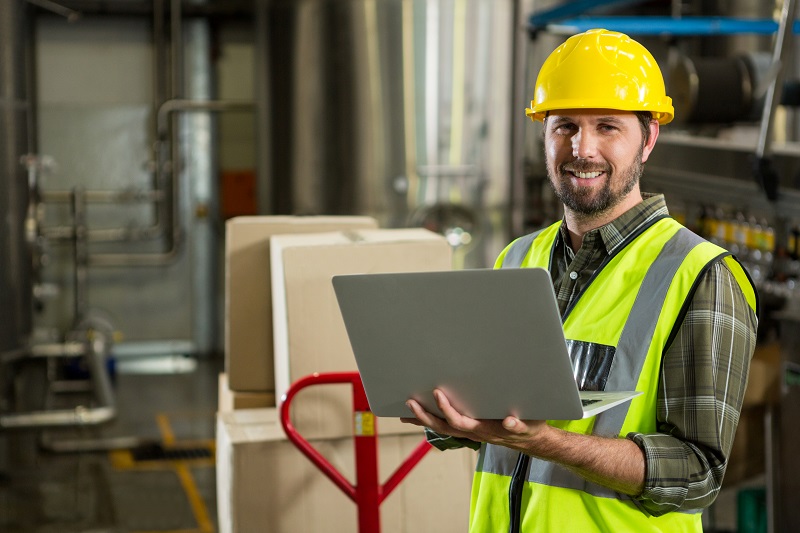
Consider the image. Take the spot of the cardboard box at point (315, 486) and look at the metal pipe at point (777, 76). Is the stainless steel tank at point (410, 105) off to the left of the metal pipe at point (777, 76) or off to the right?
left

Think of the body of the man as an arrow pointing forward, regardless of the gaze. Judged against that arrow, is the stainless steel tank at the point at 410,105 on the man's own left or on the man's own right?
on the man's own right

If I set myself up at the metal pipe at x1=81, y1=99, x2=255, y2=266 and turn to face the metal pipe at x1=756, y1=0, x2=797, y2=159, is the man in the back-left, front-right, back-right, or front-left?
front-right

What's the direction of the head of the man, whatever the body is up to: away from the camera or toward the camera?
toward the camera

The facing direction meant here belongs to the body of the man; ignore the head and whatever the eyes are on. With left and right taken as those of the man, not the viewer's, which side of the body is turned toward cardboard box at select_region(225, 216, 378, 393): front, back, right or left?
right

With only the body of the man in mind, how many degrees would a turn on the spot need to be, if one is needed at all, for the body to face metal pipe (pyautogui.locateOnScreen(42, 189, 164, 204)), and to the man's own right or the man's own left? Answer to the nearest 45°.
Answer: approximately 90° to the man's own right

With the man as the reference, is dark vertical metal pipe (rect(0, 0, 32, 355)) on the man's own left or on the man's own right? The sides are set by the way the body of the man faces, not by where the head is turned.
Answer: on the man's own right

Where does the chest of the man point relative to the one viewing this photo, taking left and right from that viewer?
facing the viewer and to the left of the viewer
